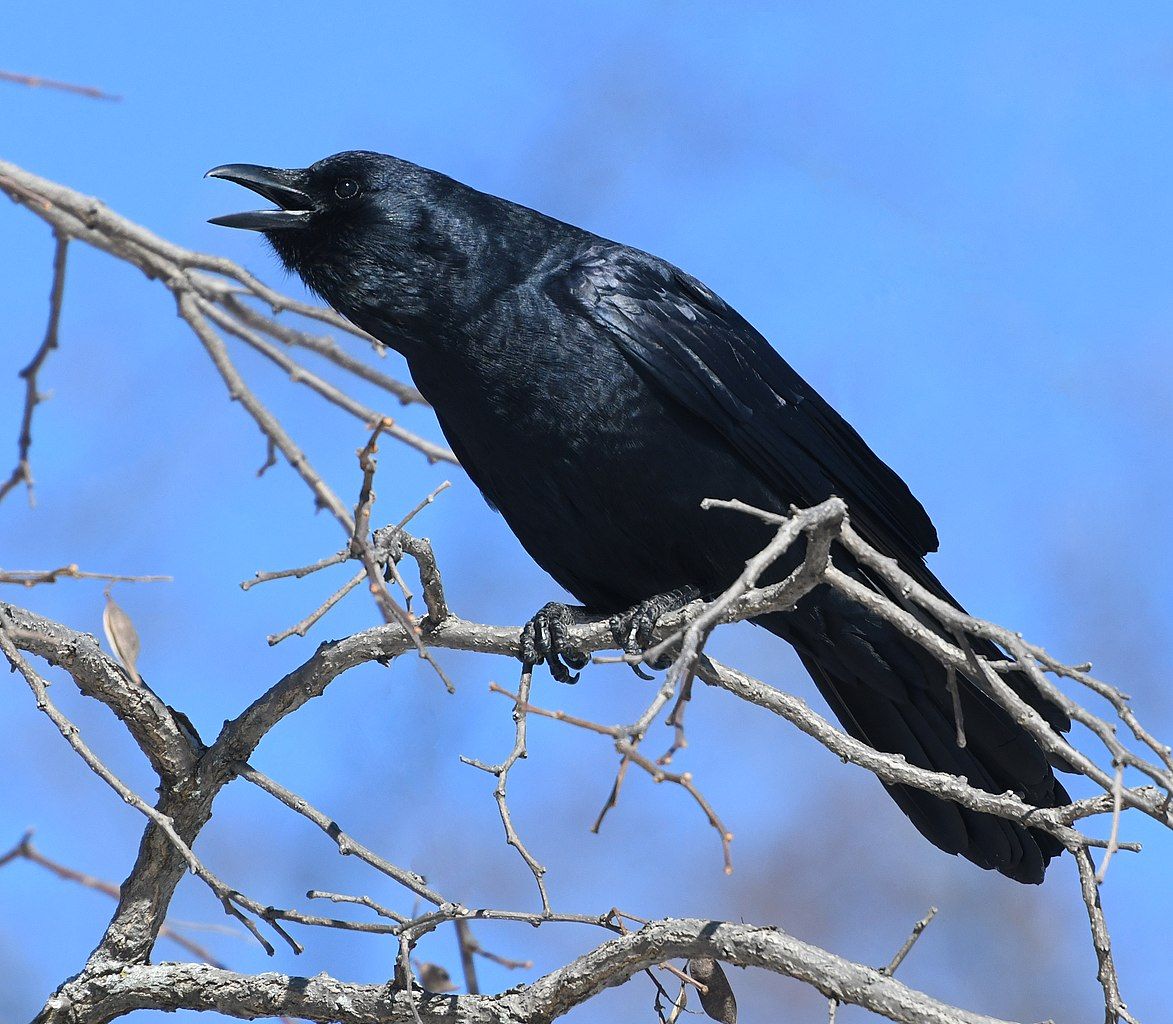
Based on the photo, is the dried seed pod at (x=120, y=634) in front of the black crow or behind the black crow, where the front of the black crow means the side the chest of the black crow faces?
in front

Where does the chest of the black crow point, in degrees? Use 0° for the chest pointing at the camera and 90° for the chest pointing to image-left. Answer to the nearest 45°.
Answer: approximately 90°
